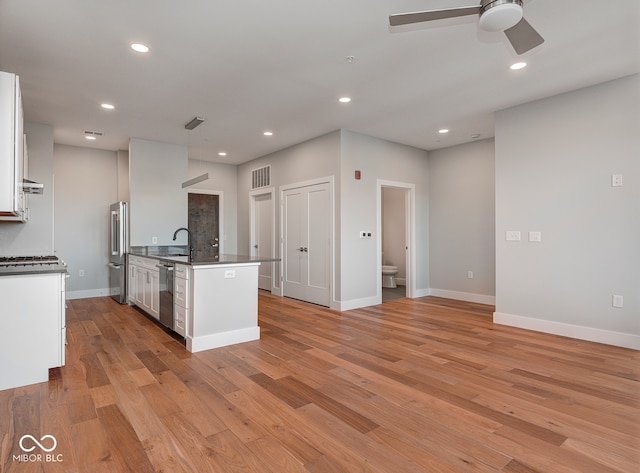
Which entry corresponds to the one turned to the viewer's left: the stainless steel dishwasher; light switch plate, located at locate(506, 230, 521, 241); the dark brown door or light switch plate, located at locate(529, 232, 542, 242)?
the stainless steel dishwasher

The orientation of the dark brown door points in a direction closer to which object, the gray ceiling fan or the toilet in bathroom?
the gray ceiling fan

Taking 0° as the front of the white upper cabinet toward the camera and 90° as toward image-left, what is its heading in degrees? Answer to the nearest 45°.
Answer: approximately 270°

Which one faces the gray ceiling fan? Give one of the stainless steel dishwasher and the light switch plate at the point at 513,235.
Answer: the light switch plate

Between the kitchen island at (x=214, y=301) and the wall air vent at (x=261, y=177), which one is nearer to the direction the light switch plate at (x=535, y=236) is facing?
the kitchen island

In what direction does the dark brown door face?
toward the camera

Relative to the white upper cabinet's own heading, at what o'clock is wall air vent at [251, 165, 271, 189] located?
The wall air vent is roughly at 11 o'clock from the white upper cabinet.

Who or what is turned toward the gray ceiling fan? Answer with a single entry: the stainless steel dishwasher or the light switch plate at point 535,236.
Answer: the light switch plate

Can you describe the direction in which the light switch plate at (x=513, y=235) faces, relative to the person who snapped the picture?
facing the viewer

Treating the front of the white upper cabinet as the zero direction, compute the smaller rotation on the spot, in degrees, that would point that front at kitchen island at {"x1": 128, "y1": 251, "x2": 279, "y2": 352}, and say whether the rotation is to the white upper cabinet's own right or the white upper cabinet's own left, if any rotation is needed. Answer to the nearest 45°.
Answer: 0° — it already faces it

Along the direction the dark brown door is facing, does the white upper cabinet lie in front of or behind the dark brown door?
in front

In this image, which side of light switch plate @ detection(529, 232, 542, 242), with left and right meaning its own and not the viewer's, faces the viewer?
front

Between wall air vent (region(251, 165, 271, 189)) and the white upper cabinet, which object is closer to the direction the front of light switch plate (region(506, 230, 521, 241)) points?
the white upper cabinet

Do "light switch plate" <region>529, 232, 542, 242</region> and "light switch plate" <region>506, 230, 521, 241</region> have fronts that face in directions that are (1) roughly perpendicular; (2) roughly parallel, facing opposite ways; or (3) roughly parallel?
roughly parallel

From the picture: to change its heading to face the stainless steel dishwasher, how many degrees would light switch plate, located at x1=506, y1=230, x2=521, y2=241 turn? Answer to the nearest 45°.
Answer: approximately 45° to its right

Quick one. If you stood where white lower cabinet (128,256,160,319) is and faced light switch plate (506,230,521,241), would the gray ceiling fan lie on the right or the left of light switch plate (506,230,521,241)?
right

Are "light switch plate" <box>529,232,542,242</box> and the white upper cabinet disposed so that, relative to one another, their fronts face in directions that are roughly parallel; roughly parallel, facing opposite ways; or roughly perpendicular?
roughly parallel, facing opposite ways
